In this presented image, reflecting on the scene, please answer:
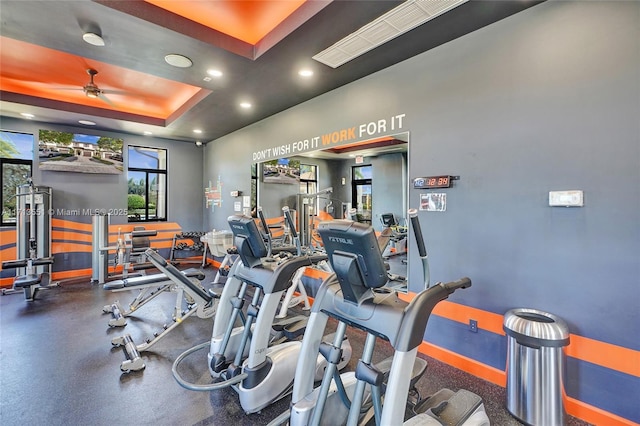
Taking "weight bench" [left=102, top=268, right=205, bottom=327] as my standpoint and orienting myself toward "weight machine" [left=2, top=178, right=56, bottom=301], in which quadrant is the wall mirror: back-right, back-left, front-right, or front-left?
back-right

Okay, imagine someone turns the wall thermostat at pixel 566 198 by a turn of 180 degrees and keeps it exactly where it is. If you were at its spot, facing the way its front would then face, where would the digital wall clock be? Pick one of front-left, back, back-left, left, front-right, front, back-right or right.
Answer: left

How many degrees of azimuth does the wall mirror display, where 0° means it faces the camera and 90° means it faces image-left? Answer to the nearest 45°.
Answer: approximately 45°

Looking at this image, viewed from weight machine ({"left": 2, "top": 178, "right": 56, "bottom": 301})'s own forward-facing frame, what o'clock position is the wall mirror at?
The wall mirror is roughly at 11 o'clock from the weight machine.

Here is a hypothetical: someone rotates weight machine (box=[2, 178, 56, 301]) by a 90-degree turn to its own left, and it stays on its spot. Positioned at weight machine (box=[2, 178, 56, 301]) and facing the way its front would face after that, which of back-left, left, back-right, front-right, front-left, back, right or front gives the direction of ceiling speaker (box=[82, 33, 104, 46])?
right

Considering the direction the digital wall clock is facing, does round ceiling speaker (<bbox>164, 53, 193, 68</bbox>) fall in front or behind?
in front

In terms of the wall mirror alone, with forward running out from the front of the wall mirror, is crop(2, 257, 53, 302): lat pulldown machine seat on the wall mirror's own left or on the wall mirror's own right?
on the wall mirror's own right

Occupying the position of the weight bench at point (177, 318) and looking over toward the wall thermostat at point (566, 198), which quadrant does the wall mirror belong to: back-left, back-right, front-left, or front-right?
front-left

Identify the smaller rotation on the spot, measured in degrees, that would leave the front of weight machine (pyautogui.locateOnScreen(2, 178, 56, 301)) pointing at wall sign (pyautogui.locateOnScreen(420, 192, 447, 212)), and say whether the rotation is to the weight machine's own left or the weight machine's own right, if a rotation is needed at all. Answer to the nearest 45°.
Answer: approximately 45° to the weight machine's own left

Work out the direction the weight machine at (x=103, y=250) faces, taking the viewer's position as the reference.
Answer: facing to the right of the viewer
